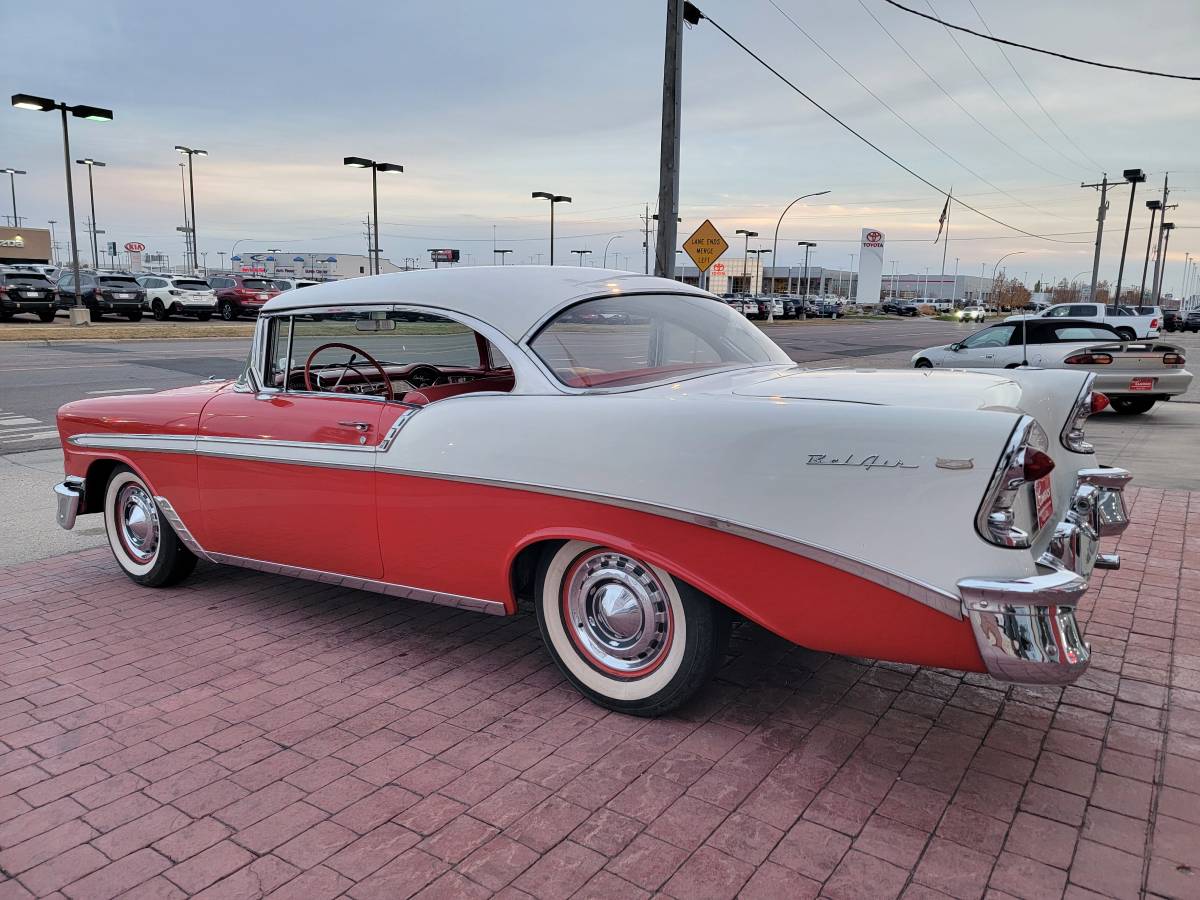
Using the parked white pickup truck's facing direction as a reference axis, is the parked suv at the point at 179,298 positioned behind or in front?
in front

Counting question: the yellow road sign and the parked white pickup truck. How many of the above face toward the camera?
1

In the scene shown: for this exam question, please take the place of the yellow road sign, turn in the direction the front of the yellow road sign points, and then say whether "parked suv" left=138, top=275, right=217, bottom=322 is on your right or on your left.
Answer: on your right

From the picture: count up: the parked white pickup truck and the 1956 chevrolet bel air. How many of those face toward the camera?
0

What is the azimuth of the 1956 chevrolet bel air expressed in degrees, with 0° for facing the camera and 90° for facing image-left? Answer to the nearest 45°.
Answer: approximately 135°

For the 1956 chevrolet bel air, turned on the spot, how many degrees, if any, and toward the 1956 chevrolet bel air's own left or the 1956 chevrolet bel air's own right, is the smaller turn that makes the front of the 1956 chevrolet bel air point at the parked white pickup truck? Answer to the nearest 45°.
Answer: approximately 90° to the 1956 chevrolet bel air's own right

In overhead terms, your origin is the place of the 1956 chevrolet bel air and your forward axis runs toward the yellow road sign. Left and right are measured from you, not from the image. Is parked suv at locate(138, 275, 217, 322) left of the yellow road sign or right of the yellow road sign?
left

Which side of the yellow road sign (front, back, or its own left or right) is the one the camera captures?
front

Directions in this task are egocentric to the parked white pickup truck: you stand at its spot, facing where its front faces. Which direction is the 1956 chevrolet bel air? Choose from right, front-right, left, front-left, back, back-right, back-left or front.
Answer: left

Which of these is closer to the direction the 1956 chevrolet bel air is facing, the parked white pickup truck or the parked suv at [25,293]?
the parked suv
